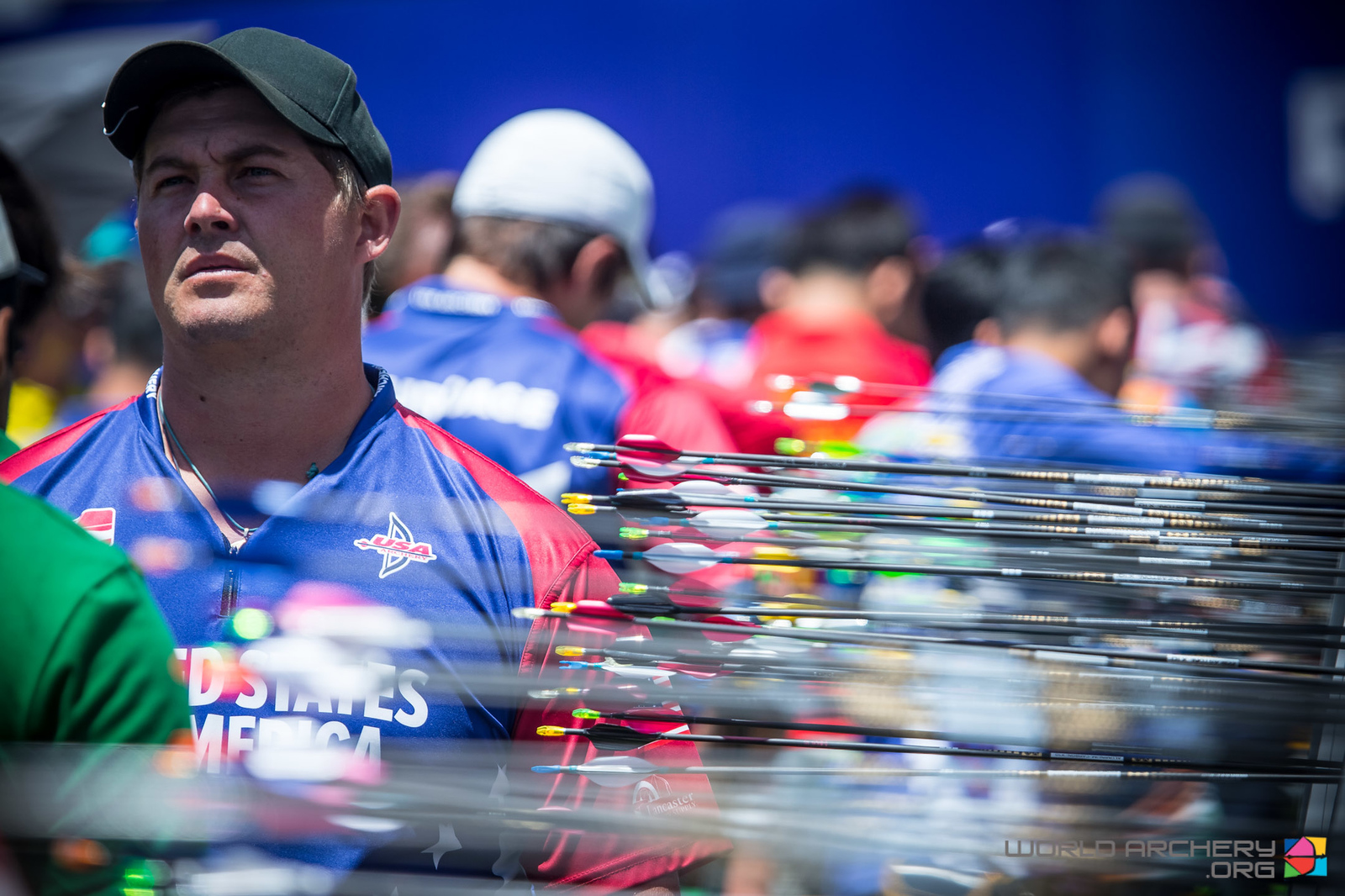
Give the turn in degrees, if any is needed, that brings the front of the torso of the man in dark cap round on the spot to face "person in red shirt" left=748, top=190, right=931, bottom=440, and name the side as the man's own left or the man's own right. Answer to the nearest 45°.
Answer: approximately 180°

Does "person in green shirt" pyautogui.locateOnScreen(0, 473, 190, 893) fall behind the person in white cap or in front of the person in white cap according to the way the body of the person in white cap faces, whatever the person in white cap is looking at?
behind

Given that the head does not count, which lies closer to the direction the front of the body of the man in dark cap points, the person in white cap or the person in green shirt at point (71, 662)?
the person in green shirt

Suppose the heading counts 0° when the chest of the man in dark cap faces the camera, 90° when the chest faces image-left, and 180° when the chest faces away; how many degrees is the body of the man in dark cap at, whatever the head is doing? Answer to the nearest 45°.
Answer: approximately 45°

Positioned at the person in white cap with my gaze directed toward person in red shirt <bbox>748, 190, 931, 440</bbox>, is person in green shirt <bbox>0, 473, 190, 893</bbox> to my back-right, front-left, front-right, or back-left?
back-right

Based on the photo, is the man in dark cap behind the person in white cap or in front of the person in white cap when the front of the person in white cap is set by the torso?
behind

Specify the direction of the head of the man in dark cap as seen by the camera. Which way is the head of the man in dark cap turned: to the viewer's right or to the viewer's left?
to the viewer's left

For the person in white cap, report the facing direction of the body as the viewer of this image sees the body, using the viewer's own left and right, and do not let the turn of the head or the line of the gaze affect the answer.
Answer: facing away from the viewer and to the right of the viewer

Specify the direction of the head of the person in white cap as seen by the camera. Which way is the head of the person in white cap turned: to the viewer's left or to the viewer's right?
to the viewer's right

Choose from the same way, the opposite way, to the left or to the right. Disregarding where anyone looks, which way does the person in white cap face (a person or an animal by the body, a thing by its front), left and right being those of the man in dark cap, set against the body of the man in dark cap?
the opposite way
